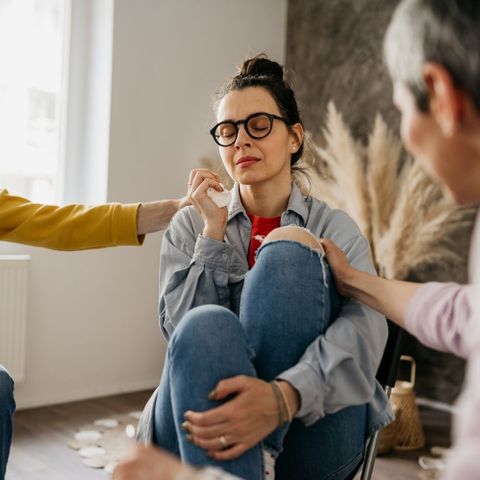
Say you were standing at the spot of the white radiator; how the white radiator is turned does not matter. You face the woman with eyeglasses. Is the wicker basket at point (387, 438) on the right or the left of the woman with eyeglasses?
left

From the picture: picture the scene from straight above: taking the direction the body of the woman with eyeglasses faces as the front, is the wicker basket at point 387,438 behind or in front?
behind

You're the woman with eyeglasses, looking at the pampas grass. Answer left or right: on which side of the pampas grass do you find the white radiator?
left

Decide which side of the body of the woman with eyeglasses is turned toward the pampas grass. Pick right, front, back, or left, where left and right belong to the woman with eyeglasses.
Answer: back

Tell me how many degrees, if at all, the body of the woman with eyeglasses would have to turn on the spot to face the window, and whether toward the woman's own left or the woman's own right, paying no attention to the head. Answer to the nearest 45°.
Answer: approximately 135° to the woman's own right

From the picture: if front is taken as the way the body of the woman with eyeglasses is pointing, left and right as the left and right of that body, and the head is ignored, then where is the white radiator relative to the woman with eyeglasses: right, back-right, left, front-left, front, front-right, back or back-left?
back-right

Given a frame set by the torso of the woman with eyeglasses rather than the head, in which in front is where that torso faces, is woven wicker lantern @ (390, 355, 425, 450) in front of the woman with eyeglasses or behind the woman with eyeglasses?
behind

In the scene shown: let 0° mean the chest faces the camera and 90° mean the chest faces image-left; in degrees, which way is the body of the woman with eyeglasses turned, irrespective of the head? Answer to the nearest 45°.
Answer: approximately 0°
